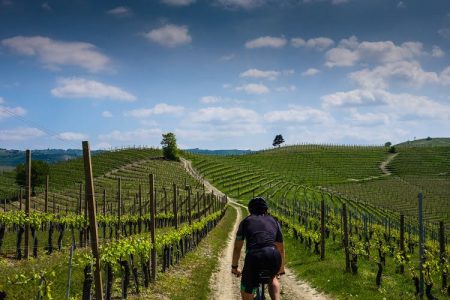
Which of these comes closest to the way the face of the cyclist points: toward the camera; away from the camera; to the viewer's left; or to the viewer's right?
away from the camera

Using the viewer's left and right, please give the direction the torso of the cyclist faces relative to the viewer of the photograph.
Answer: facing away from the viewer
